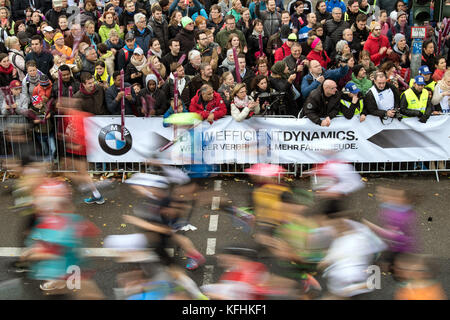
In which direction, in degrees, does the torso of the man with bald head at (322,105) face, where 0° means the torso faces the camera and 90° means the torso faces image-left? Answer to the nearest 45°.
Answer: approximately 315°

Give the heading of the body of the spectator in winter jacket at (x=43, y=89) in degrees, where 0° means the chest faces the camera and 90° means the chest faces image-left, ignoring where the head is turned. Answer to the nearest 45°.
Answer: approximately 0°

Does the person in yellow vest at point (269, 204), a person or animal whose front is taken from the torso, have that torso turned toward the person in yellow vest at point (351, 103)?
no

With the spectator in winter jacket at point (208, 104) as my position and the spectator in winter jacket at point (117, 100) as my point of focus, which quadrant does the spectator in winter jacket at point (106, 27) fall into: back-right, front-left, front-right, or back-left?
front-right

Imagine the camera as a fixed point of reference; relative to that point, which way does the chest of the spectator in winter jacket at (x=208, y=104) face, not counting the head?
toward the camera

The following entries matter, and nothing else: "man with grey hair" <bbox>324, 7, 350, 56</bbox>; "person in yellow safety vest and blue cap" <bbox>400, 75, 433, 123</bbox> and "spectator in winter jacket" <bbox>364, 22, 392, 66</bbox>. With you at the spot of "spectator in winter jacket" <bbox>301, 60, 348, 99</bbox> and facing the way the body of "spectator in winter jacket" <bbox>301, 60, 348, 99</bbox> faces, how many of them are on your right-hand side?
0

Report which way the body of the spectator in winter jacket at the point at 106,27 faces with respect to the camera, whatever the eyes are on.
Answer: toward the camera

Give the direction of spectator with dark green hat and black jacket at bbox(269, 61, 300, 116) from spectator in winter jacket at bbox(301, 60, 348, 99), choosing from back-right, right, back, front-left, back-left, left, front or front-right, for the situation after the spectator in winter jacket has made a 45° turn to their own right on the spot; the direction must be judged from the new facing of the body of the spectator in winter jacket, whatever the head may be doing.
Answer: right

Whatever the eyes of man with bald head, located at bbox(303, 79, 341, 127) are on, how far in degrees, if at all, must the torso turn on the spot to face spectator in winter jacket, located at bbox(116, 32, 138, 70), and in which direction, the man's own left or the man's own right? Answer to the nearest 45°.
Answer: approximately 135° to the man's own right

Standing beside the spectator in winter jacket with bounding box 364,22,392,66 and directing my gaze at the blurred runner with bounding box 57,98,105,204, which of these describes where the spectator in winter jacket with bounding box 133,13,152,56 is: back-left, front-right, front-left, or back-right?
front-right

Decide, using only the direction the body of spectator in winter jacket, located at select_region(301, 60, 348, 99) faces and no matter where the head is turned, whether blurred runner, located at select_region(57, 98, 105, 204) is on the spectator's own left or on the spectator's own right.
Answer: on the spectator's own right

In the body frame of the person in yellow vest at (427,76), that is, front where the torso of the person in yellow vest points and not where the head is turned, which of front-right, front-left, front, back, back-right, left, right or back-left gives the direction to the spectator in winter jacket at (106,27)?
front-right

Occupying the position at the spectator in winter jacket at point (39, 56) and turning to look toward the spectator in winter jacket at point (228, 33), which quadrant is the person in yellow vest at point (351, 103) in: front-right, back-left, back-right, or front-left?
front-right

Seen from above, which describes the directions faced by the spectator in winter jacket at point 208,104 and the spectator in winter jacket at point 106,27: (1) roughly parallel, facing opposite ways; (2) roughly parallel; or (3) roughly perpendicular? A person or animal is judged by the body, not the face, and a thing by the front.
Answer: roughly parallel
